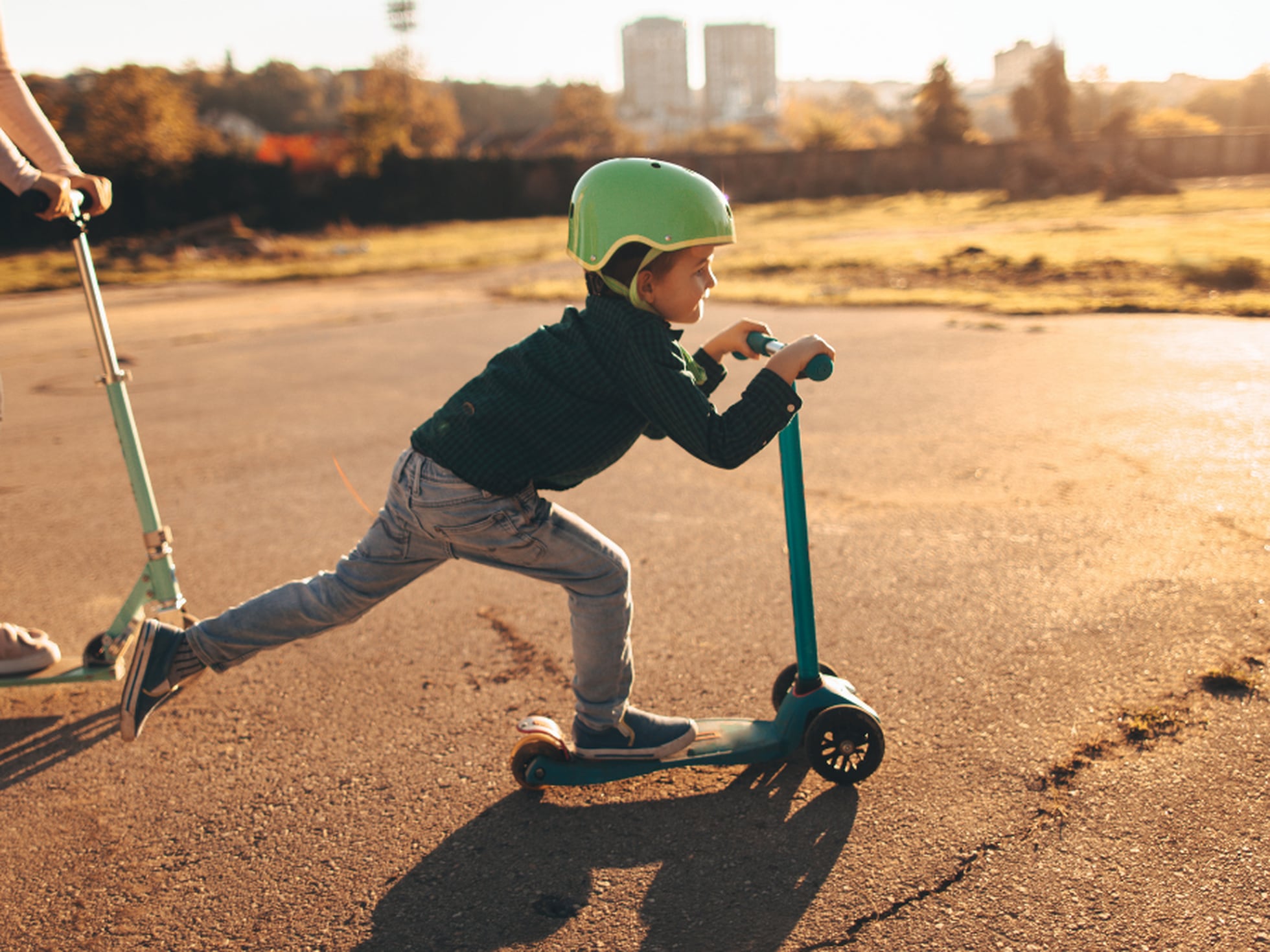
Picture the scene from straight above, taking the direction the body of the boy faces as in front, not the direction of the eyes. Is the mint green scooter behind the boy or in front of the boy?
behind

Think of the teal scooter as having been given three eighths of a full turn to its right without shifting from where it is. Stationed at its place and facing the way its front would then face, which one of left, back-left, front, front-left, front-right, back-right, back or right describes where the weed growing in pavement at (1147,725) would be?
back-left

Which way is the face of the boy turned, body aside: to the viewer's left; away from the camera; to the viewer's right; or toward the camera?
to the viewer's right

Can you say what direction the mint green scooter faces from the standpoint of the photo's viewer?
facing to the right of the viewer

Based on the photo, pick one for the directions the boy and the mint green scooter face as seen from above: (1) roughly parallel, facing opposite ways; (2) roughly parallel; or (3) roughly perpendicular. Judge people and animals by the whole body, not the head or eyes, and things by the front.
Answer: roughly parallel

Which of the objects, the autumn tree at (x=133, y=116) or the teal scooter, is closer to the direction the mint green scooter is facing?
the teal scooter

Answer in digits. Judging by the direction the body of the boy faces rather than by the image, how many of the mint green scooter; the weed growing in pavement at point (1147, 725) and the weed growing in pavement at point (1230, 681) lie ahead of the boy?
2

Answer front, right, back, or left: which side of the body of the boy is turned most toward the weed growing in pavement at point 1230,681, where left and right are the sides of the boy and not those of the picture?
front

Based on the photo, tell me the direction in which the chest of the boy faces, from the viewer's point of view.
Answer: to the viewer's right

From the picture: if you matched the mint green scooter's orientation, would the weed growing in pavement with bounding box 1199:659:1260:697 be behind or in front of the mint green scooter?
in front

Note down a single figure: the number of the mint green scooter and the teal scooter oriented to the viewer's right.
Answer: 2

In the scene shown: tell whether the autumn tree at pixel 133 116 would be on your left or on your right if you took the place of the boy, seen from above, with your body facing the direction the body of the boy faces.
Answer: on your left

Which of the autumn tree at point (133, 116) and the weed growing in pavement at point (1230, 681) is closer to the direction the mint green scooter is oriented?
the weed growing in pavement

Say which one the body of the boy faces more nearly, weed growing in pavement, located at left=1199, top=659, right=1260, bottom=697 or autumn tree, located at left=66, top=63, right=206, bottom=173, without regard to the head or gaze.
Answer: the weed growing in pavement

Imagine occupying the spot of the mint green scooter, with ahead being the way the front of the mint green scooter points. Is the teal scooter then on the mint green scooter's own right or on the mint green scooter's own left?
on the mint green scooter's own right

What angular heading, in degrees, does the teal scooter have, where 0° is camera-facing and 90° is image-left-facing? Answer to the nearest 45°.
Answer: approximately 270°
